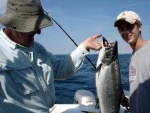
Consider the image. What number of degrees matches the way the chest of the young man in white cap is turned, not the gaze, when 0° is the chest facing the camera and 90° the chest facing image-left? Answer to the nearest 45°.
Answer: approximately 45°

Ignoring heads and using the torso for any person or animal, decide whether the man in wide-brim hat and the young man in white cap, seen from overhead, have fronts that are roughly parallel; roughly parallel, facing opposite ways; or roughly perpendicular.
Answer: roughly perpendicular

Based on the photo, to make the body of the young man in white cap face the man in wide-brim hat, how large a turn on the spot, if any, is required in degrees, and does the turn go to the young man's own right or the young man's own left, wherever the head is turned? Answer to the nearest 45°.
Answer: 0° — they already face them

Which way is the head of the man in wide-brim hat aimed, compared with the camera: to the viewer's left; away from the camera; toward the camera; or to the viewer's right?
to the viewer's right

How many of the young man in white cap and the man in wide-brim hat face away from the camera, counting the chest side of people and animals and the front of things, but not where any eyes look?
0

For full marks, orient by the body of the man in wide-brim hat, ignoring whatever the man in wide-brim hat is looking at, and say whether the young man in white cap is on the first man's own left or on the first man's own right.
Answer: on the first man's own left

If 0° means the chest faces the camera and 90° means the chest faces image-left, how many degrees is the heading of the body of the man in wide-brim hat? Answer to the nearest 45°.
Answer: approximately 315°
